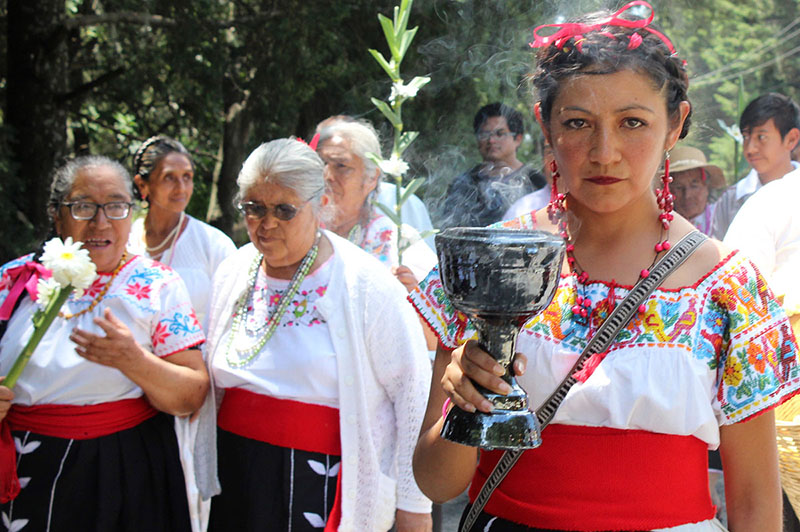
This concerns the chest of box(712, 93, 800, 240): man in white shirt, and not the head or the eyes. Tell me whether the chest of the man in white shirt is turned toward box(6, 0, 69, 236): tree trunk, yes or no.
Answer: no

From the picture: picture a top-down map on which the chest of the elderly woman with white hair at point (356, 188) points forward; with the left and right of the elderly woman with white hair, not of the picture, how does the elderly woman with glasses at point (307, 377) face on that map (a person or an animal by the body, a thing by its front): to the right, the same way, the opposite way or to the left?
the same way

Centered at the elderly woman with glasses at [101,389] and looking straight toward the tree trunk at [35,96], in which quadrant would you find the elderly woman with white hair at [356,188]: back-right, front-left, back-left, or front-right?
front-right

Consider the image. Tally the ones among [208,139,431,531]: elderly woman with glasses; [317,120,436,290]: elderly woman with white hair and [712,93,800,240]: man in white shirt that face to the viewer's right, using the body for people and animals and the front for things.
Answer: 0

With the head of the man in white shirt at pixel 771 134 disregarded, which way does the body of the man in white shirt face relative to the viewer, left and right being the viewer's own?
facing the viewer and to the left of the viewer

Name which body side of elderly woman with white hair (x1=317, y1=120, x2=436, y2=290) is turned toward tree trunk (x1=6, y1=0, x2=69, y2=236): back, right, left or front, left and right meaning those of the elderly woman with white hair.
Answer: right

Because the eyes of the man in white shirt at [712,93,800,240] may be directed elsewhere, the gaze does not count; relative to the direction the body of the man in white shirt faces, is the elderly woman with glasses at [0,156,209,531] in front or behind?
in front

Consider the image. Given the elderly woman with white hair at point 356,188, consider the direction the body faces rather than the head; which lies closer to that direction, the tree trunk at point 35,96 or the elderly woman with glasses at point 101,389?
the elderly woman with glasses

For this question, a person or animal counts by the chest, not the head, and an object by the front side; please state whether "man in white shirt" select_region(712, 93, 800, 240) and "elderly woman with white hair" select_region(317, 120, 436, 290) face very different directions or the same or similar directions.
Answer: same or similar directions

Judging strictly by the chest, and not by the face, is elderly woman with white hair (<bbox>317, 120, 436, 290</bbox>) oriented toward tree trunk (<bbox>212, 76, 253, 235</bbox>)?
no

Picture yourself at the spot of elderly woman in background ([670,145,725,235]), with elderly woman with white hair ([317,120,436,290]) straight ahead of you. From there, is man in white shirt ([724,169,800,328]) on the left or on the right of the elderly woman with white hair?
left

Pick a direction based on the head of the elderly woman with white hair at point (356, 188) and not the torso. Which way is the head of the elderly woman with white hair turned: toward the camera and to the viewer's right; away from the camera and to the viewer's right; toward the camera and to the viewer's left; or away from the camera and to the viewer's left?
toward the camera and to the viewer's left

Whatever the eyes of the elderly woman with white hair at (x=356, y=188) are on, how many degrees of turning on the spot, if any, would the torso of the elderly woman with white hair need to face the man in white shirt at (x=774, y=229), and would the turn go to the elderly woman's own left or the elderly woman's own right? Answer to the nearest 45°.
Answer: approximately 90° to the elderly woman's own left

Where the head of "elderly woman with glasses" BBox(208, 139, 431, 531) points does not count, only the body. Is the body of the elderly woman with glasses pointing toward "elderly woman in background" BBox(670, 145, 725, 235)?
no
